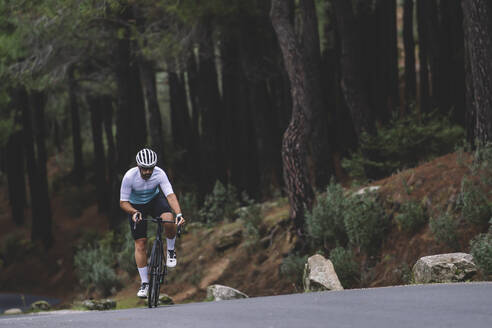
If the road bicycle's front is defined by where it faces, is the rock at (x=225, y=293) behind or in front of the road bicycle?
behind

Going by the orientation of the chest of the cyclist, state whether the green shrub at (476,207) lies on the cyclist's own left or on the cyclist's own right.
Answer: on the cyclist's own left

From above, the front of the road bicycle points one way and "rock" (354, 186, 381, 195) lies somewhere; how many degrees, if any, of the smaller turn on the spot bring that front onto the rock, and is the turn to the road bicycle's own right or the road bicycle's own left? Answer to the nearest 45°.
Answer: approximately 135° to the road bicycle's own left

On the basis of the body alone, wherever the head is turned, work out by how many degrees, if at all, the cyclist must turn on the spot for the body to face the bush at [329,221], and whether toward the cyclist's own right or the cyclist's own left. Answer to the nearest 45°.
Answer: approximately 135° to the cyclist's own left

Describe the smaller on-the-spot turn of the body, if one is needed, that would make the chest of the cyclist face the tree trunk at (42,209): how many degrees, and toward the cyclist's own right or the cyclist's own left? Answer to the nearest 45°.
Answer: approximately 180°

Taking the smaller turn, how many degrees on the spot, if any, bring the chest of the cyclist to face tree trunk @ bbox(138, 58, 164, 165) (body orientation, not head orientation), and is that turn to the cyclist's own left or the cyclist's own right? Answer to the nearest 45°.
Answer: approximately 180°

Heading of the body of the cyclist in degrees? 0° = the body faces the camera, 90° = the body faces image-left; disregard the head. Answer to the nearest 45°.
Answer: approximately 0°

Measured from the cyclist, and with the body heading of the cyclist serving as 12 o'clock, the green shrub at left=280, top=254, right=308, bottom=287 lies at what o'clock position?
The green shrub is roughly at 7 o'clock from the cyclist.

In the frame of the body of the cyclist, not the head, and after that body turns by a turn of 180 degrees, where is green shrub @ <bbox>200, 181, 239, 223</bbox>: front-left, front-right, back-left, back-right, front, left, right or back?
front

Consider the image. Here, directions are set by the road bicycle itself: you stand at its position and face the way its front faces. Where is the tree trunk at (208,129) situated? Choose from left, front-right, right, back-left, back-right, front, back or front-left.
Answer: back

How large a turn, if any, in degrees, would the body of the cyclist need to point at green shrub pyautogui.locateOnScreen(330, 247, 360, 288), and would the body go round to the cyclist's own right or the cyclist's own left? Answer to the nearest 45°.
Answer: approximately 135° to the cyclist's own left
